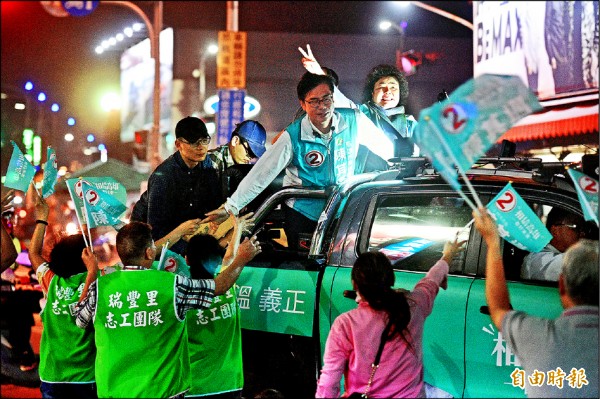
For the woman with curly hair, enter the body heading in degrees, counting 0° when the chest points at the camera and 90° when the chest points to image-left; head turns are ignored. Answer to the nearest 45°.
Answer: approximately 0°

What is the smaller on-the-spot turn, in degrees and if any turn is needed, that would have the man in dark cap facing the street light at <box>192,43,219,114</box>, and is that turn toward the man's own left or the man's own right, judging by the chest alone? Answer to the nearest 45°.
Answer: approximately 135° to the man's own left

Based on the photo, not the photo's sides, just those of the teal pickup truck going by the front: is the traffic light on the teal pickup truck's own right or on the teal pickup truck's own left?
on the teal pickup truck's own left

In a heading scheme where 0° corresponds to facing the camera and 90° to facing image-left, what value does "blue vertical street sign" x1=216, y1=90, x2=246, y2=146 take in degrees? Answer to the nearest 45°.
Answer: approximately 0°

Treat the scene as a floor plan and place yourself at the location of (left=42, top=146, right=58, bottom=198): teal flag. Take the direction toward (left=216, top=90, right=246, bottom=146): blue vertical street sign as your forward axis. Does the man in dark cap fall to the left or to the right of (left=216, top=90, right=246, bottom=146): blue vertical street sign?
right

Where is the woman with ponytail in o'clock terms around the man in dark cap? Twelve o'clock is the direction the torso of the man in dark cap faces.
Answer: The woman with ponytail is roughly at 1 o'clock from the man in dark cap.

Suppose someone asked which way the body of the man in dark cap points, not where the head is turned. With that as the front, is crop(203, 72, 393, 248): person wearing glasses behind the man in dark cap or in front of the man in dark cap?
in front

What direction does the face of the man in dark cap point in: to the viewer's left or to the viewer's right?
to the viewer's right

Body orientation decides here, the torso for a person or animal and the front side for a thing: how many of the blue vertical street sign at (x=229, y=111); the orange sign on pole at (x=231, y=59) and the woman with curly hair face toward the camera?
3

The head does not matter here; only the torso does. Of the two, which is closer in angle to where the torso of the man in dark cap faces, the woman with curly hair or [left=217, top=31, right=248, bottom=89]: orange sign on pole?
the woman with curly hair

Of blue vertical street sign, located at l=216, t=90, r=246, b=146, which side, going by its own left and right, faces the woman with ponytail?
front

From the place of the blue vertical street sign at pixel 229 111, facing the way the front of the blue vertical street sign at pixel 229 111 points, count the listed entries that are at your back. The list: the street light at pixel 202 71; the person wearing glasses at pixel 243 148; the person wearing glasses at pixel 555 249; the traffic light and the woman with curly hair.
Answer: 2

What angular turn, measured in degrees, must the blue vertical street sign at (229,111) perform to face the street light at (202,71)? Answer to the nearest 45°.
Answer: approximately 180°

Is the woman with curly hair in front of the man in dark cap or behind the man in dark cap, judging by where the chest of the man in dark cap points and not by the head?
in front
